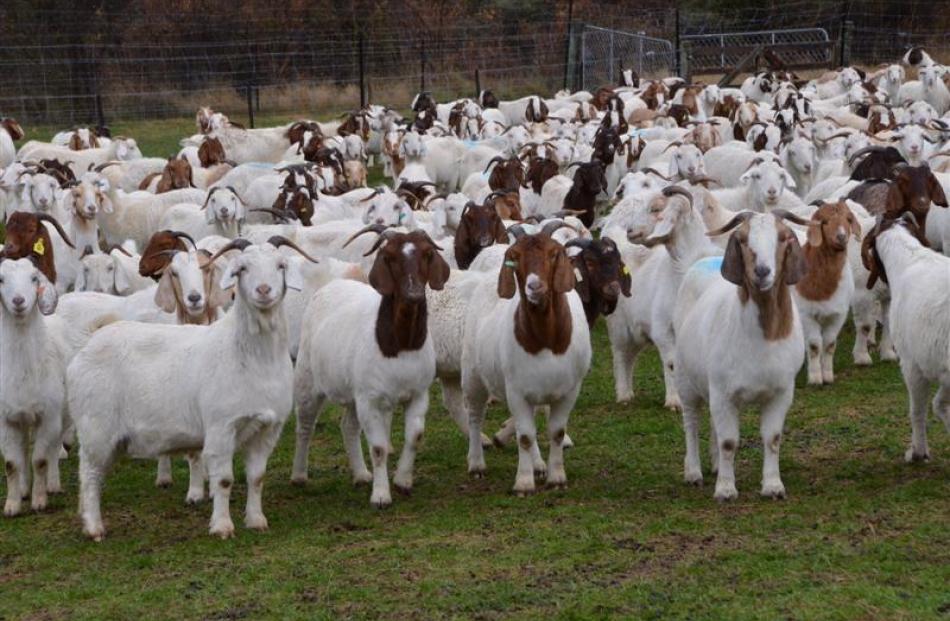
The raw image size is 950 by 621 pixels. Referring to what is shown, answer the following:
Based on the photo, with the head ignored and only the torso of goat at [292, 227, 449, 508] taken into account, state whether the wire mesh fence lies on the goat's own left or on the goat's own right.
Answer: on the goat's own left

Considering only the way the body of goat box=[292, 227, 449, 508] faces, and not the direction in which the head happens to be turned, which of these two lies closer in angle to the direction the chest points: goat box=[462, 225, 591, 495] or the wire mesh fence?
the goat

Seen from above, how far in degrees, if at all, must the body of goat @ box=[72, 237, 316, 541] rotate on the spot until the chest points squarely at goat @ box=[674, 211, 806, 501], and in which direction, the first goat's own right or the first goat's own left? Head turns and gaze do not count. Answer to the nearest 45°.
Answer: approximately 45° to the first goat's own left

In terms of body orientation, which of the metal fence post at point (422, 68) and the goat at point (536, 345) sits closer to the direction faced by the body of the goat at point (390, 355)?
the goat

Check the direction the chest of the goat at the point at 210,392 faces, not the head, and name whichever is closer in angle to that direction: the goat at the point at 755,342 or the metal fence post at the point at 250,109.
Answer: the goat

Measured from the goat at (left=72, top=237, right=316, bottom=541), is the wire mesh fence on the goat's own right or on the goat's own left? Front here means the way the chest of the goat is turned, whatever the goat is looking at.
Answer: on the goat's own left

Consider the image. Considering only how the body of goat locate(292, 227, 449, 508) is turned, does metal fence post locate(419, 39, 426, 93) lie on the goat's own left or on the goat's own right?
on the goat's own left

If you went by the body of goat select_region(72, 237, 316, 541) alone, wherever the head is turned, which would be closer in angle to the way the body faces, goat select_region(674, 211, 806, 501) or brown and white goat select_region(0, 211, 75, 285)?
the goat

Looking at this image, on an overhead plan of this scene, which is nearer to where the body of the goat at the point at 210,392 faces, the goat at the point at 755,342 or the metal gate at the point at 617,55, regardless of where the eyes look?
the goat

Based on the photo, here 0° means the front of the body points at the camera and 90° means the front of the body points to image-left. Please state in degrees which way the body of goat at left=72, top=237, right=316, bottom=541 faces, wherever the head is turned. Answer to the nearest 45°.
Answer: approximately 315°

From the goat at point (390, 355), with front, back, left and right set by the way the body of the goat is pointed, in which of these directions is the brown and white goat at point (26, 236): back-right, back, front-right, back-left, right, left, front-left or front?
back
